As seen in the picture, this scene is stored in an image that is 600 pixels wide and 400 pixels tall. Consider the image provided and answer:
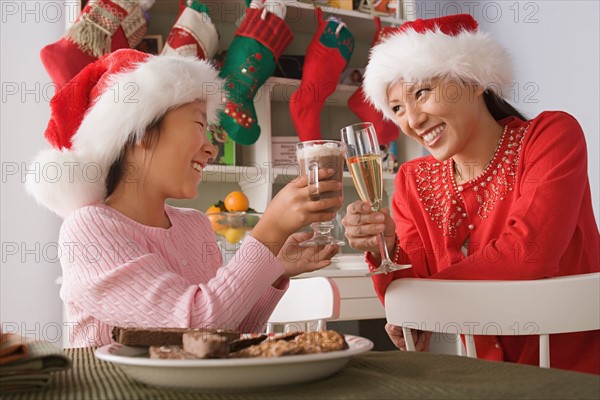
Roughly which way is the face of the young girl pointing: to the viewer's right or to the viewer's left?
to the viewer's right

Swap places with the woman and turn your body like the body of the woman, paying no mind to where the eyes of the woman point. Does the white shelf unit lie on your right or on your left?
on your right

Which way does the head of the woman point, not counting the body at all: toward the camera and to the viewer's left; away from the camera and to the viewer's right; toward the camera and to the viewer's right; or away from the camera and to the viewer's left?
toward the camera and to the viewer's left

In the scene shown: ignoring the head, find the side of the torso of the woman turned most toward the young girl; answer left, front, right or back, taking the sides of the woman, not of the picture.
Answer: front

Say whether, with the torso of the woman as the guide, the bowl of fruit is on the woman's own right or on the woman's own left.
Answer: on the woman's own right

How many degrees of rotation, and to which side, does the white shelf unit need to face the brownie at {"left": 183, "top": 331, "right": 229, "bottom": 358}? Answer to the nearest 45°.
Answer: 0° — it already faces it

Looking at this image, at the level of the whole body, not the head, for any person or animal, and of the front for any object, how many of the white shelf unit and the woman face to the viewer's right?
0

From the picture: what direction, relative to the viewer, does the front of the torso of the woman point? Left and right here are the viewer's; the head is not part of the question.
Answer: facing the viewer and to the left of the viewer

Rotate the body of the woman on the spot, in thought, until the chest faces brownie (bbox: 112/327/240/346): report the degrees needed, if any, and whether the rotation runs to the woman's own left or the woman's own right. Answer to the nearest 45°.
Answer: approximately 45° to the woman's own left

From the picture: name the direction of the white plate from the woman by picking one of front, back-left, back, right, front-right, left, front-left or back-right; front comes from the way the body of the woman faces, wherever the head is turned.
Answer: front-left

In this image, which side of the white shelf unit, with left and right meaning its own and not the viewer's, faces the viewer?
front

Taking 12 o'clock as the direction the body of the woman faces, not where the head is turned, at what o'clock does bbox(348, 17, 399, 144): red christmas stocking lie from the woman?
The red christmas stocking is roughly at 4 o'clock from the woman.

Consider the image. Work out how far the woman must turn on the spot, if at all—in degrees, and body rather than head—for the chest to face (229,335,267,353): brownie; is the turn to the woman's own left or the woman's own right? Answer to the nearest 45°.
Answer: approximately 45° to the woman's own left

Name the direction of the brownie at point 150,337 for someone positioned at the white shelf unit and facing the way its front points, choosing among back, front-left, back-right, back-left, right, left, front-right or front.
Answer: front

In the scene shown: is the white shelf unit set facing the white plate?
yes
